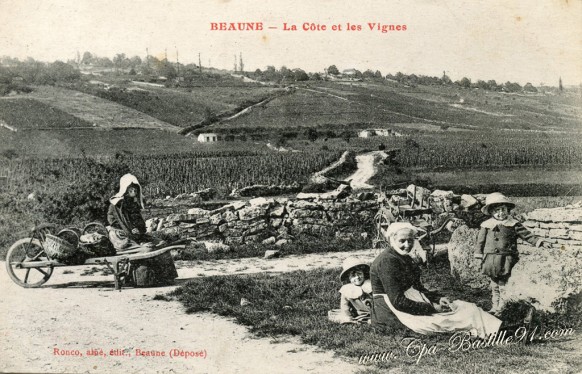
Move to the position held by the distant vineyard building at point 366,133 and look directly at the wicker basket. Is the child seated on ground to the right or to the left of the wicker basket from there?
left

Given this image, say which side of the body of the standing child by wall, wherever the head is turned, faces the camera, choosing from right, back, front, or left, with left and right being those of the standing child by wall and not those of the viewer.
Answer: front
